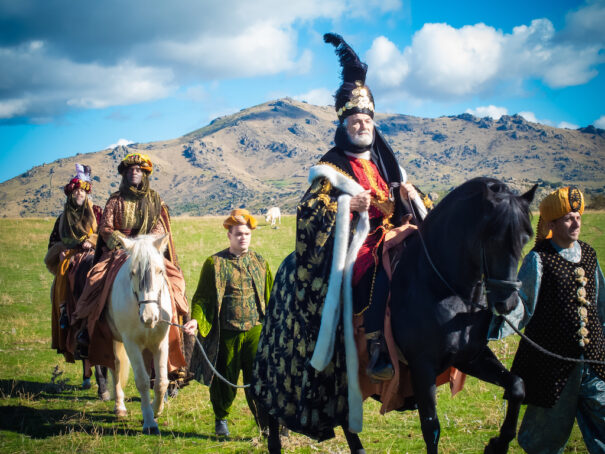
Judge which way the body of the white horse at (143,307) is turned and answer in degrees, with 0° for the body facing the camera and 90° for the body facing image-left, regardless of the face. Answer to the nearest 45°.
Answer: approximately 0°

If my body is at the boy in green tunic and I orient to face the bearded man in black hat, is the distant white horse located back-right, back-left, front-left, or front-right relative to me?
back-left

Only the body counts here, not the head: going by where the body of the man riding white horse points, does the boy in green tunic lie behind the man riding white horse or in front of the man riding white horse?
in front

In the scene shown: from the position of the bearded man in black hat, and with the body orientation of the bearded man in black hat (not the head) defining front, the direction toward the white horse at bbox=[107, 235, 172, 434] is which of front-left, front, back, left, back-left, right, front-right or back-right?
back

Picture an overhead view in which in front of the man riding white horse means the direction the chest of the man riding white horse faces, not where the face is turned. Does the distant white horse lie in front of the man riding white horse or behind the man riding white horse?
behind

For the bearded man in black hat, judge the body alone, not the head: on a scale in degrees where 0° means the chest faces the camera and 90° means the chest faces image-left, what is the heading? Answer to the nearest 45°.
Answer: approximately 315°
